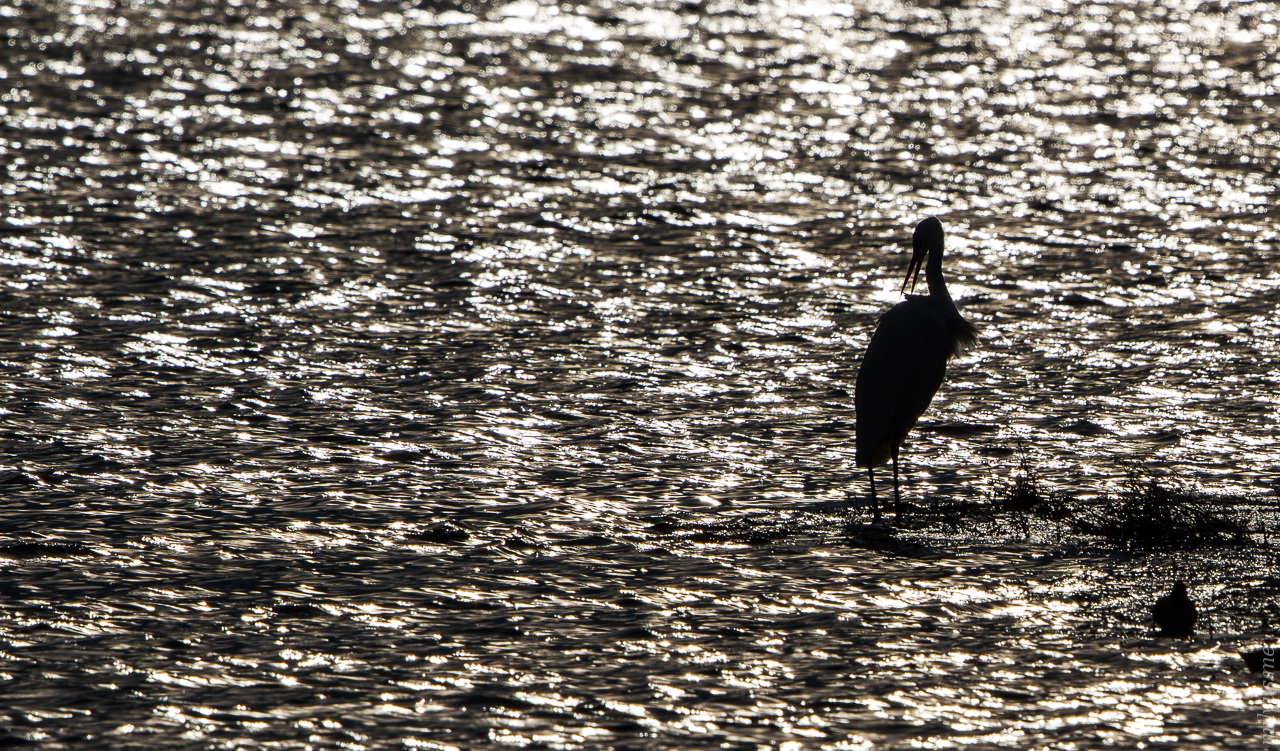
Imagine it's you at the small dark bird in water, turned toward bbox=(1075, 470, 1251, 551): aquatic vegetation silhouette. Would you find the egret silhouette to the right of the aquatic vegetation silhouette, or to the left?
left

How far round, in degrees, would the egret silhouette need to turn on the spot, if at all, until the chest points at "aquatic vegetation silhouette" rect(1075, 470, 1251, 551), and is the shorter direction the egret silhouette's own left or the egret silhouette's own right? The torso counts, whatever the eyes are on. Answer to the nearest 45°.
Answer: approximately 45° to the egret silhouette's own right

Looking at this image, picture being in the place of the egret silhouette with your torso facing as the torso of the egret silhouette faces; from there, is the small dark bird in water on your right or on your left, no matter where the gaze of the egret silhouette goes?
on your right
